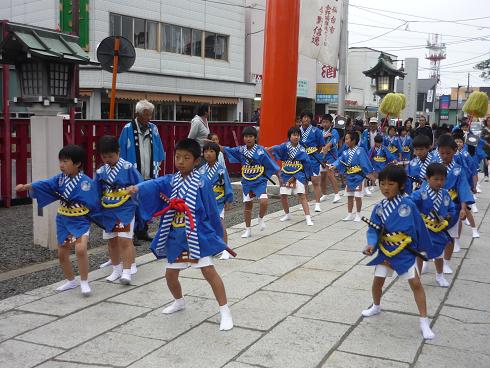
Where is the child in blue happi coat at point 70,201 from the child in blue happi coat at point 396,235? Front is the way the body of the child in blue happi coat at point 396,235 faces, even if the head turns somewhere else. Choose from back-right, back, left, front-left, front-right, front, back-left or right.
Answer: front-right

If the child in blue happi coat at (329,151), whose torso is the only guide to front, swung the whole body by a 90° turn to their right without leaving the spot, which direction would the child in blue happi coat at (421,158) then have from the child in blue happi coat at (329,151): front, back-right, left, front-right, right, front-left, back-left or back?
back-left

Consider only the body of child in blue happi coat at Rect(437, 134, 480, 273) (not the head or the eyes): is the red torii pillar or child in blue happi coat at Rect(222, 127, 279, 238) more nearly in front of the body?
the child in blue happi coat

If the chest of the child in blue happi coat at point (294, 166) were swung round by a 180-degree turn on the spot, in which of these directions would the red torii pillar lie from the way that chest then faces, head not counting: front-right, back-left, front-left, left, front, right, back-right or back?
front

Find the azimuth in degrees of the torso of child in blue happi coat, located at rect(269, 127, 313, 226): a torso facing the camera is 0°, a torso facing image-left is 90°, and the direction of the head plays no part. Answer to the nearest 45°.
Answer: approximately 0°

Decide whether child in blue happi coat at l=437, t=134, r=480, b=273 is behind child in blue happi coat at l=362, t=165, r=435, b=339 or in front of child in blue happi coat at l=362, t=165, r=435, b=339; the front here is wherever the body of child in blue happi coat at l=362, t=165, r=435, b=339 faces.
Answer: behind

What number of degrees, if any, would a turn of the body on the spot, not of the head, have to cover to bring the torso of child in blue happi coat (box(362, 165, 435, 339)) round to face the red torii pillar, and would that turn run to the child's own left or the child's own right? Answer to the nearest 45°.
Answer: approximately 135° to the child's own right

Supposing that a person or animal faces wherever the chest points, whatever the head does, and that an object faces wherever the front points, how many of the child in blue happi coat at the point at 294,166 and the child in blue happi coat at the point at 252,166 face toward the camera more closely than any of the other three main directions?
2

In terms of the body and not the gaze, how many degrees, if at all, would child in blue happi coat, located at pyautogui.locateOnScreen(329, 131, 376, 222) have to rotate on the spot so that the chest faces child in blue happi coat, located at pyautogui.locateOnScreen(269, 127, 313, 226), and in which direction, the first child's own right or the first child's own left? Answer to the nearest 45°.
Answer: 0° — they already face them

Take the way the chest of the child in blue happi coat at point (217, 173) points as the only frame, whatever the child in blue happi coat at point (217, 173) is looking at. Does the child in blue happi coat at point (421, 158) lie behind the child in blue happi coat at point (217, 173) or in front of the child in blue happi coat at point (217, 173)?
behind

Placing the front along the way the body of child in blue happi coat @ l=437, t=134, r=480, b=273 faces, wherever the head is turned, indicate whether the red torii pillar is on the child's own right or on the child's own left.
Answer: on the child's own right

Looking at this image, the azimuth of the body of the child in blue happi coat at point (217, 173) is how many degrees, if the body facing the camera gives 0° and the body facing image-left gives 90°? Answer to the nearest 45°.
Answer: approximately 45°

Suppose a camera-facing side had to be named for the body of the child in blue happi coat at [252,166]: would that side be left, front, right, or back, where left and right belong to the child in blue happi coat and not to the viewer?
front

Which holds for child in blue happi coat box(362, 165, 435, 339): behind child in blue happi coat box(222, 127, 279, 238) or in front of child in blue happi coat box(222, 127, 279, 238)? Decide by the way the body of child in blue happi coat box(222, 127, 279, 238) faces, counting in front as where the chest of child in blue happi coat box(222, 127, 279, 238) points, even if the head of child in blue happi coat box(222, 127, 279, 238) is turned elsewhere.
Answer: in front

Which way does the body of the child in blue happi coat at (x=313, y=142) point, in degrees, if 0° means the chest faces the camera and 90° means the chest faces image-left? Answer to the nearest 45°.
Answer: approximately 45°

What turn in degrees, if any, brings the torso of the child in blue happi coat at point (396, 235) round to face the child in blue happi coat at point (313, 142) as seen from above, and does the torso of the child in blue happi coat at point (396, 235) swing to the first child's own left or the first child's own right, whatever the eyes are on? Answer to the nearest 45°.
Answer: approximately 135° to the first child's own right
